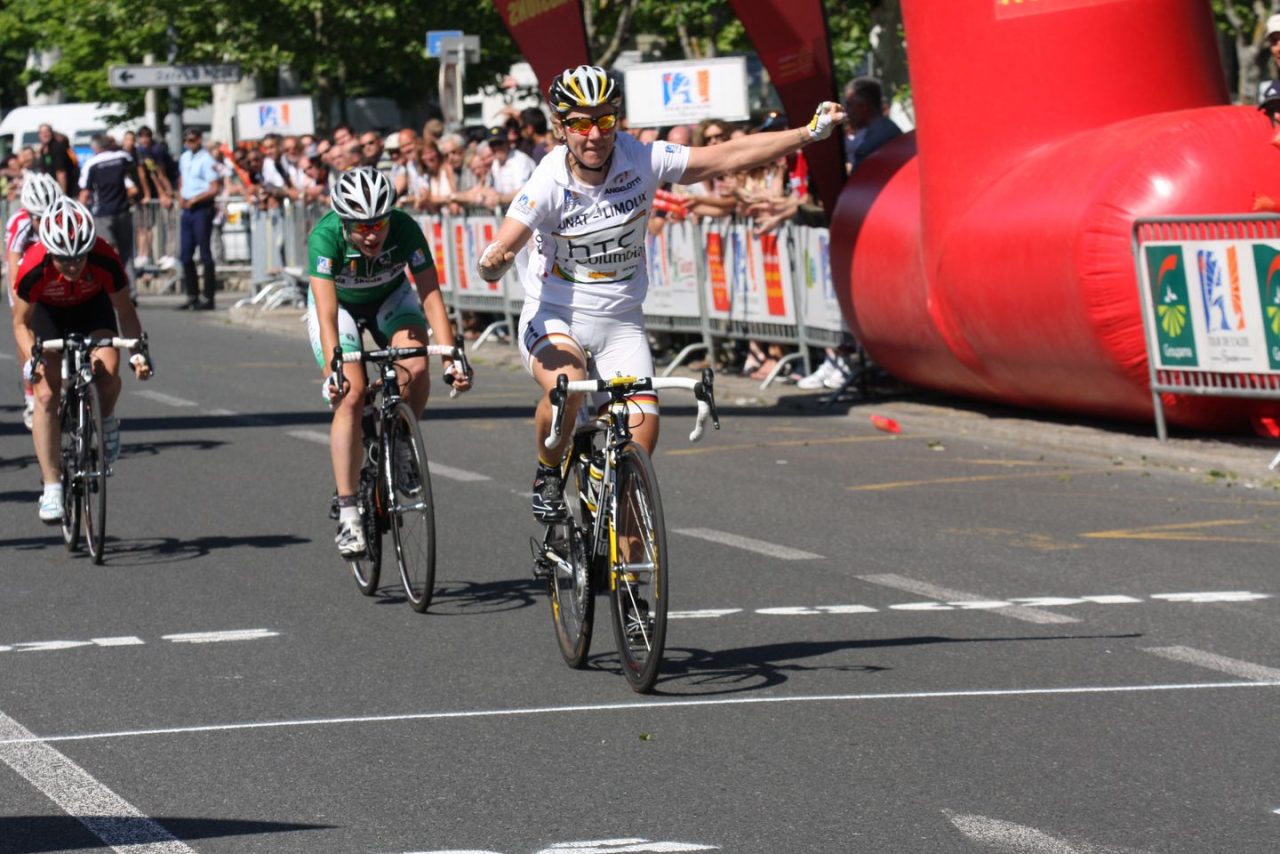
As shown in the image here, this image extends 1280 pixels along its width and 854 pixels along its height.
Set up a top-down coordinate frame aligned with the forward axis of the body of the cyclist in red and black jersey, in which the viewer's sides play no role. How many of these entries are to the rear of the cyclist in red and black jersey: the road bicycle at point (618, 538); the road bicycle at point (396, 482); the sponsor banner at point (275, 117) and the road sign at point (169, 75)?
2

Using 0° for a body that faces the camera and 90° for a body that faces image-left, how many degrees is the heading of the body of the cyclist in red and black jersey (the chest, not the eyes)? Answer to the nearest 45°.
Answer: approximately 0°

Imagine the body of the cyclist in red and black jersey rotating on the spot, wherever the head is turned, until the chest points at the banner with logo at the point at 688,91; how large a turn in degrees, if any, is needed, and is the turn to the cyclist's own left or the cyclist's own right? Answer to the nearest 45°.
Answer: approximately 135° to the cyclist's own left

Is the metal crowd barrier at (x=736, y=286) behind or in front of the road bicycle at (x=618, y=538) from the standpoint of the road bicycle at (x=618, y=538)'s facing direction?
behind

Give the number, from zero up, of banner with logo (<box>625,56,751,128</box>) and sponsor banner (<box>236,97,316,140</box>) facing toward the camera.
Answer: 2

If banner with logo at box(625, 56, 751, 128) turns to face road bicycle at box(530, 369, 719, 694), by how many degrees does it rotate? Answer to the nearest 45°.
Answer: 0° — it already faces it

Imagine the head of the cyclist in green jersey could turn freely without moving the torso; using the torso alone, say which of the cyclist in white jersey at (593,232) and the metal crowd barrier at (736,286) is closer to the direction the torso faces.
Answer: the cyclist in white jersey
